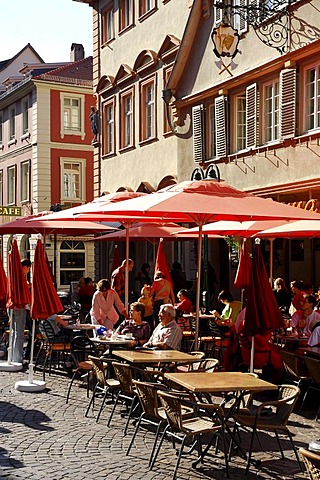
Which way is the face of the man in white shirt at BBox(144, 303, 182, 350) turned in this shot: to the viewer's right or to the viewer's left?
to the viewer's left

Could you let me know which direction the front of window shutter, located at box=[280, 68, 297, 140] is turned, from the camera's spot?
facing the viewer and to the left of the viewer

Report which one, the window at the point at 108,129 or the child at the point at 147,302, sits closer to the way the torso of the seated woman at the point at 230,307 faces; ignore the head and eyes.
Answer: the child

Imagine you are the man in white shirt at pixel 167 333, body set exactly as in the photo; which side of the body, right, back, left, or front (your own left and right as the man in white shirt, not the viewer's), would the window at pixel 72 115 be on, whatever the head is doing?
right

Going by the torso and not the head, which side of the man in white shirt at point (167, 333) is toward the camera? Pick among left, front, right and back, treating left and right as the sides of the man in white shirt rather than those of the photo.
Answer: left

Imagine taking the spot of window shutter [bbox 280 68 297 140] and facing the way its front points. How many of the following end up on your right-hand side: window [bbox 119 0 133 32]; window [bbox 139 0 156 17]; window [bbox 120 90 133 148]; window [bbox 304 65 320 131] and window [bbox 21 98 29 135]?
4
